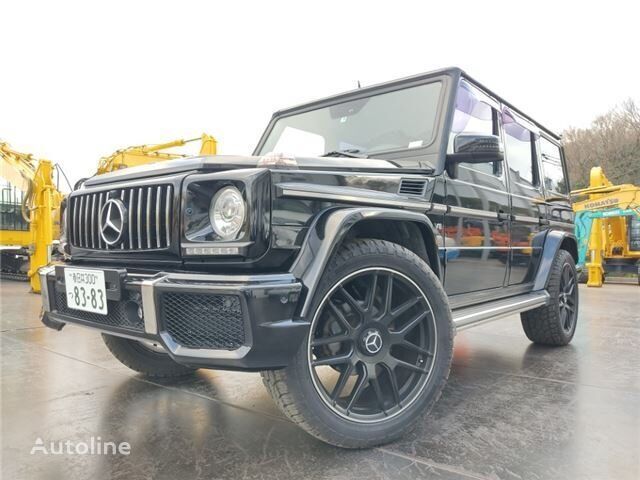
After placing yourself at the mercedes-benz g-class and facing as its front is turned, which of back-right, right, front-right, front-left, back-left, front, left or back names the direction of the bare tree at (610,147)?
back

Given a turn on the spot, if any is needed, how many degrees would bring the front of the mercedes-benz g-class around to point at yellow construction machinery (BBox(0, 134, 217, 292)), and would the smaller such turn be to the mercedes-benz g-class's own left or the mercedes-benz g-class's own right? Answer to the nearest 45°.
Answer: approximately 90° to the mercedes-benz g-class's own right

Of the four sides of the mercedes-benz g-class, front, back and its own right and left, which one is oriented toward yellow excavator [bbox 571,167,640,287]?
back

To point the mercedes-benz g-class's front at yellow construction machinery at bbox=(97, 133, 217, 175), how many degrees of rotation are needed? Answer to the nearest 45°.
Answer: approximately 90° to its right
